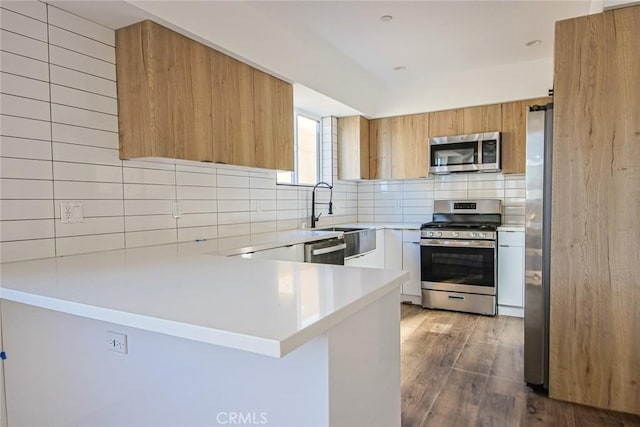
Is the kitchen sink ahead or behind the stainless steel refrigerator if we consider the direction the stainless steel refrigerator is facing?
ahead

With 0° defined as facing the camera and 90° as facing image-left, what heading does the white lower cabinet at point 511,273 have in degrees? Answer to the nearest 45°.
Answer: approximately 0°

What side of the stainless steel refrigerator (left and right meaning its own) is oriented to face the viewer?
left

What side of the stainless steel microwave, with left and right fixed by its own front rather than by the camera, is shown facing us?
front

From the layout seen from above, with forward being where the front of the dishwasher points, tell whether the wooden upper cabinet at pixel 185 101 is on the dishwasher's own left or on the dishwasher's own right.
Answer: on the dishwasher's own right

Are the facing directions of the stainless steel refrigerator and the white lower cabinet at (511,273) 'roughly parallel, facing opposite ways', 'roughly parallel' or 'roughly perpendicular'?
roughly perpendicular

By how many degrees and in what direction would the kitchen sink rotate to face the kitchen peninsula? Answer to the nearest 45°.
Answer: approximately 45° to its right

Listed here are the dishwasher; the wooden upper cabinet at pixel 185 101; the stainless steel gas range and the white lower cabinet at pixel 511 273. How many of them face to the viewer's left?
0

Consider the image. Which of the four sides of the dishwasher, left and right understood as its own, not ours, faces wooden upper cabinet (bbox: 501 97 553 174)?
left

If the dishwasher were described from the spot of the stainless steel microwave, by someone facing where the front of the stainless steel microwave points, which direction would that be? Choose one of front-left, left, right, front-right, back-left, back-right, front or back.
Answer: front-right
